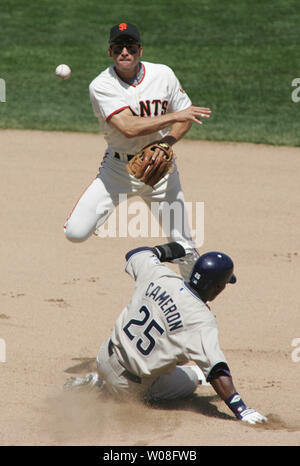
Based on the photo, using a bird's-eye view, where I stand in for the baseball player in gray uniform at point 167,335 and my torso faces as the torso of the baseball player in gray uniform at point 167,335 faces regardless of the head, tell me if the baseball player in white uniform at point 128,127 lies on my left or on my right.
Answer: on my left

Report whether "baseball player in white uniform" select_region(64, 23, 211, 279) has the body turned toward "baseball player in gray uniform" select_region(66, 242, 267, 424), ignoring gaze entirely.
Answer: yes

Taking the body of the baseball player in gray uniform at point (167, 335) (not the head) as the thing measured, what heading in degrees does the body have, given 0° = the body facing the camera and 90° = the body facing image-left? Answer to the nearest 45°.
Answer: approximately 225°

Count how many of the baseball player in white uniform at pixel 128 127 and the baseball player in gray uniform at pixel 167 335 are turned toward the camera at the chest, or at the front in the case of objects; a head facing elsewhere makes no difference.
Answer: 1

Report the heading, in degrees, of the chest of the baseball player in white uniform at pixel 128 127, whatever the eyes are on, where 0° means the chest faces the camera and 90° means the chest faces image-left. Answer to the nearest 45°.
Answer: approximately 0°
